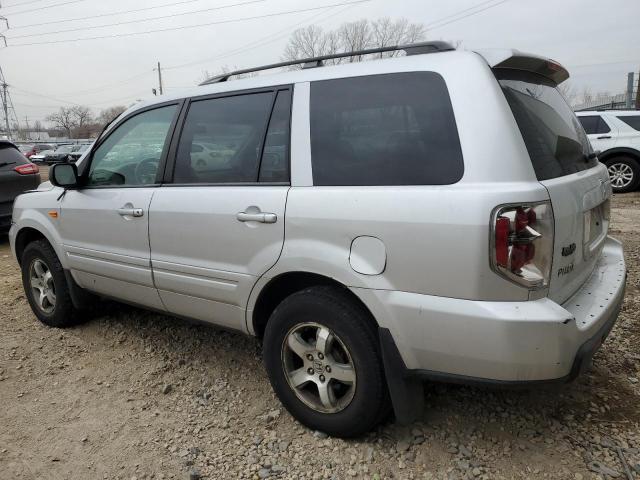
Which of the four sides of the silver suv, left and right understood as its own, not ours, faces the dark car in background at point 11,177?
front

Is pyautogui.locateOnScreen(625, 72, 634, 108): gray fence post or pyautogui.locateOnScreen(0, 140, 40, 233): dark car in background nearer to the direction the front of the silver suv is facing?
the dark car in background

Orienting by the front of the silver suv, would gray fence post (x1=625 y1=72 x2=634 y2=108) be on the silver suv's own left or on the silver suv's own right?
on the silver suv's own right

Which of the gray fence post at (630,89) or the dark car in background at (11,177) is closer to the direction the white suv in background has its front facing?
the dark car in background

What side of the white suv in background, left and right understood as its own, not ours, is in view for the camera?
left

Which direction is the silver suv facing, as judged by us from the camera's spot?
facing away from the viewer and to the left of the viewer

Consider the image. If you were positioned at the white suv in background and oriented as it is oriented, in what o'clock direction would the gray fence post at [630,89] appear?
The gray fence post is roughly at 3 o'clock from the white suv in background.

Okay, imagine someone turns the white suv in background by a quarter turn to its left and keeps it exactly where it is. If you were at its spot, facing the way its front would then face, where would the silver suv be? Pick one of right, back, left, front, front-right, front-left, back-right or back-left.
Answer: front
